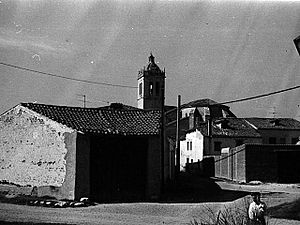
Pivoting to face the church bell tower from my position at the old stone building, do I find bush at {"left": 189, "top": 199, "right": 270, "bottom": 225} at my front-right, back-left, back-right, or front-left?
back-right

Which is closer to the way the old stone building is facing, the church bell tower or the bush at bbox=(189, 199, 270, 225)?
the bush

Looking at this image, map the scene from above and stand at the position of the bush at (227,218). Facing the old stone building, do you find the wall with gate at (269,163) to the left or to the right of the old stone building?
right

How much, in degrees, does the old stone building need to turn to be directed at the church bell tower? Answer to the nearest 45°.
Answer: approximately 135° to its left

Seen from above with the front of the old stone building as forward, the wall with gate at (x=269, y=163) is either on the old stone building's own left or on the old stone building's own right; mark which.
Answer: on the old stone building's own left

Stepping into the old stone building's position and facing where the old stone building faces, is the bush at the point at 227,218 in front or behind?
in front

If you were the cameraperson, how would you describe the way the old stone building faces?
facing the viewer and to the right of the viewer

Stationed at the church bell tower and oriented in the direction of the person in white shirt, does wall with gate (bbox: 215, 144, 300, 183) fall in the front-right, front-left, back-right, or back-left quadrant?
front-left
